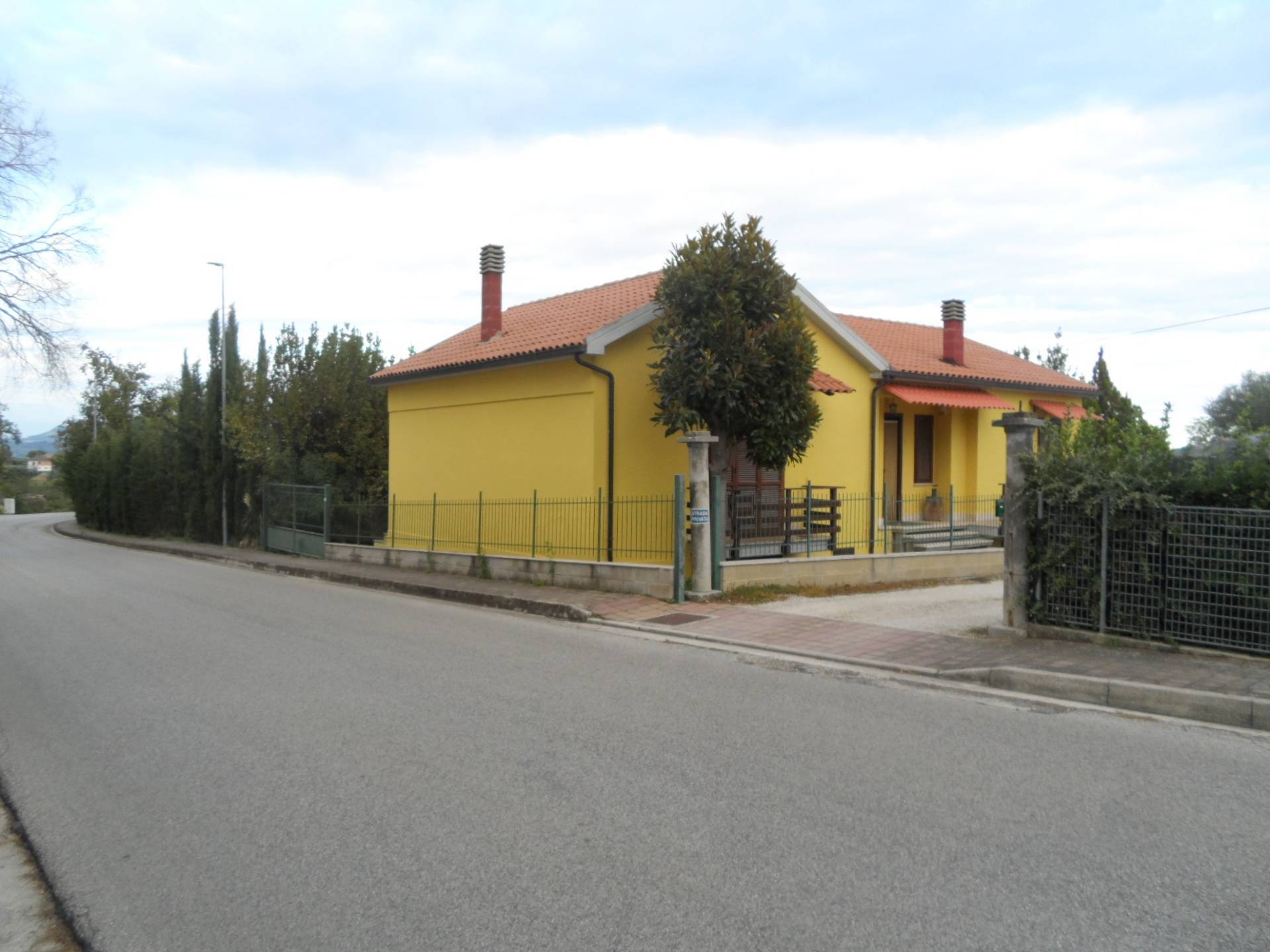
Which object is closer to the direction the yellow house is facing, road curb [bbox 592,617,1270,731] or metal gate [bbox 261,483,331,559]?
the road curb

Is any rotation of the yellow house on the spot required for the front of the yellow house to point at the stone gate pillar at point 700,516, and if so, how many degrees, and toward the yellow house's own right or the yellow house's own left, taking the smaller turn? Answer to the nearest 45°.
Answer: approximately 45° to the yellow house's own right

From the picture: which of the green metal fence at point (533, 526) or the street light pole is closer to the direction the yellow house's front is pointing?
the green metal fence

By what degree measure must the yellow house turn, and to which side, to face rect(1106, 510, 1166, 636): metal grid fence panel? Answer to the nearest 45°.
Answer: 0° — it already faces it

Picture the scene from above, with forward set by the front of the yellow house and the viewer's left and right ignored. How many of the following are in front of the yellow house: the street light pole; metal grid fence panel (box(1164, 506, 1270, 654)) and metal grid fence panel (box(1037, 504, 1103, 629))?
2

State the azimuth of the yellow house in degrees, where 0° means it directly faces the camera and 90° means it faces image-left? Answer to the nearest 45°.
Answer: approximately 315°

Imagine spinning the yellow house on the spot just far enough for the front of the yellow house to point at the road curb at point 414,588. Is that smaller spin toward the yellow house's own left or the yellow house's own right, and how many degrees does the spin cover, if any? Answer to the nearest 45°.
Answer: approximately 90° to the yellow house's own right

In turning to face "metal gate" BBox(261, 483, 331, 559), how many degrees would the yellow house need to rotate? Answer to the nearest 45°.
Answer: approximately 135° to its right

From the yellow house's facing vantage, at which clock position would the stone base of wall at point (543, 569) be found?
The stone base of wall is roughly at 2 o'clock from the yellow house.

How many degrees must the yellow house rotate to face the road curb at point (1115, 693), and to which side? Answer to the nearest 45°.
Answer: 0° — it already faces it

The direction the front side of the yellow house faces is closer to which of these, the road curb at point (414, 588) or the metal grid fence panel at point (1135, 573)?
the metal grid fence panel

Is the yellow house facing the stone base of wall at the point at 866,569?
yes

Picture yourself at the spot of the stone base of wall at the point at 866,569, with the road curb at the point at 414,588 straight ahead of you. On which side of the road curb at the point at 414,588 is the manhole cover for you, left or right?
left
